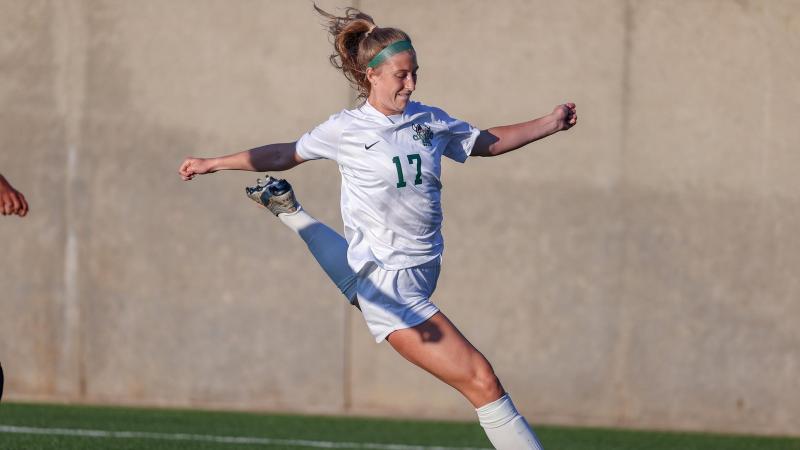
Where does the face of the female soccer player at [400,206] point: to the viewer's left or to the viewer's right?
to the viewer's right

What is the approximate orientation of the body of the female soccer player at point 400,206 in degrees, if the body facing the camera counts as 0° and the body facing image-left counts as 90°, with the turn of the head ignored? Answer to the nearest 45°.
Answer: approximately 315°
